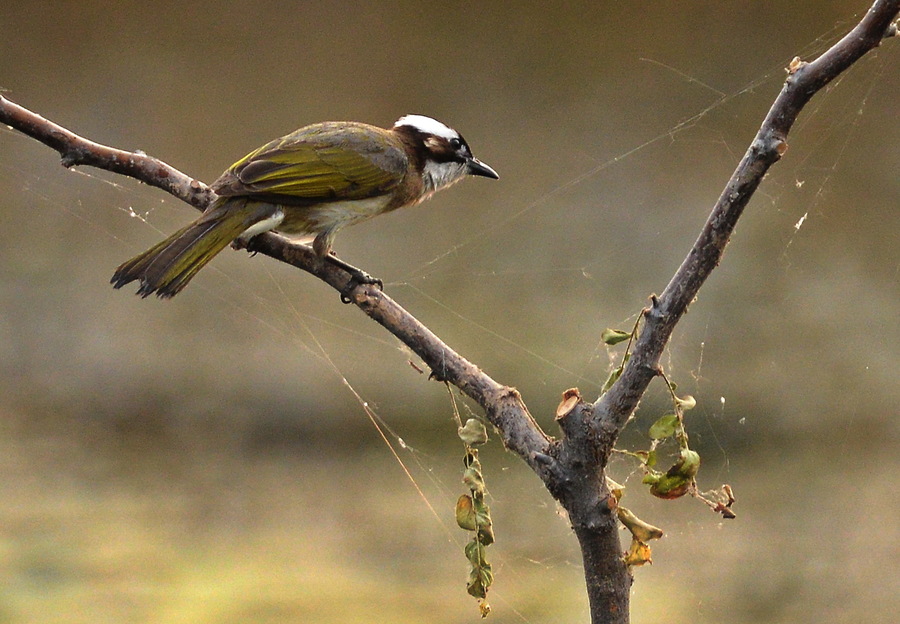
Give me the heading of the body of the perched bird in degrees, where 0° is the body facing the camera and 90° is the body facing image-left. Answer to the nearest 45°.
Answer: approximately 270°

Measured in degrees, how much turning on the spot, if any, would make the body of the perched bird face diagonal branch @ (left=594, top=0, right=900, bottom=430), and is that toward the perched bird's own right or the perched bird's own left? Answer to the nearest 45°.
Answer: approximately 45° to the perched bird's own right
